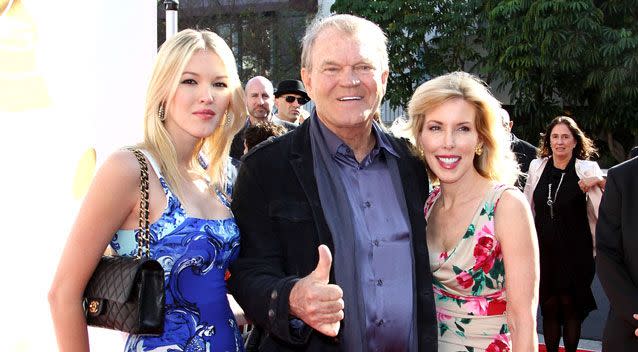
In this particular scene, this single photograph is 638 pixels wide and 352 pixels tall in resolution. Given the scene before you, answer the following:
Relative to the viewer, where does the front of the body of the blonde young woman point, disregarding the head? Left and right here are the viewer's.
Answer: facing the viewer and to the right of the viewer

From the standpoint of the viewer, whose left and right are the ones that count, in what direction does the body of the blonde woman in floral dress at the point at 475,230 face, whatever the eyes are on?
facing the viewer and to the left of the viewer

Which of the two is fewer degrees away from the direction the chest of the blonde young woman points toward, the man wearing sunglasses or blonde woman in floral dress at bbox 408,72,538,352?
the blonde woman in floral dress

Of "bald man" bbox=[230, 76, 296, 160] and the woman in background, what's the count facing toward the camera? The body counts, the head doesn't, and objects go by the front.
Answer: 2

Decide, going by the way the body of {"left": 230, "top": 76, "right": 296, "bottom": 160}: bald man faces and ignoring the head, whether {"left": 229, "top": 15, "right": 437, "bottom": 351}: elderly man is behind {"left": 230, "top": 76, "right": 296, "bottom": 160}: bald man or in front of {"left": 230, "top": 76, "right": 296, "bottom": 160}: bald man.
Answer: in front

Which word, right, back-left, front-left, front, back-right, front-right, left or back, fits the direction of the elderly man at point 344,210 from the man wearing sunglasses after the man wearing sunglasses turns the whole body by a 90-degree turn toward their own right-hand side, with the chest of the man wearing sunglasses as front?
front-left

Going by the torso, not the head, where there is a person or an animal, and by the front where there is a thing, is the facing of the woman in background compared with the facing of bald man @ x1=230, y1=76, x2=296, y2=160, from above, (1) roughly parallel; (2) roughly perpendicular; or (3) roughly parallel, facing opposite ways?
roughly parallel

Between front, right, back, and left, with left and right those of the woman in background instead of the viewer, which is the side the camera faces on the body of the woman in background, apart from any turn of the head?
front

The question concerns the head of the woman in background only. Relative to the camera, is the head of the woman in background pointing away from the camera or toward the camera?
toward the camera

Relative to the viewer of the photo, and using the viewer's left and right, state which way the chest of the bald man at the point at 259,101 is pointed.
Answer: facing the viewer
